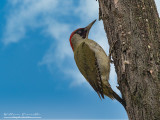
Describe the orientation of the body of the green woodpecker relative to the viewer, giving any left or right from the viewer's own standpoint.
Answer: facing to the right of the viewer
